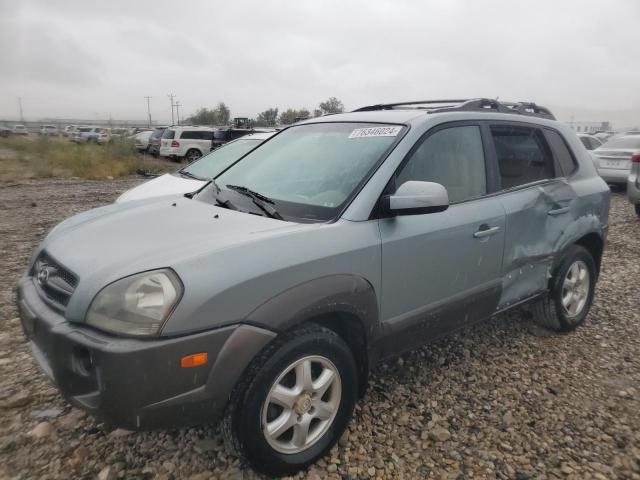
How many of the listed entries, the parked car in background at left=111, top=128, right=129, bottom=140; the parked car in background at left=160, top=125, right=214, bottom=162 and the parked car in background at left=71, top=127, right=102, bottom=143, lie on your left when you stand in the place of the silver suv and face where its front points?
0

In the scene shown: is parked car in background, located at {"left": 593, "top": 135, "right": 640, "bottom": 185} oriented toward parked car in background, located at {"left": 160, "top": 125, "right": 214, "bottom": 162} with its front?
no

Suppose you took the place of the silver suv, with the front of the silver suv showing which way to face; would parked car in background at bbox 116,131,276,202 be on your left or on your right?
on your right

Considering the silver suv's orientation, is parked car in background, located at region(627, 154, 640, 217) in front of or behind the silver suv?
behind

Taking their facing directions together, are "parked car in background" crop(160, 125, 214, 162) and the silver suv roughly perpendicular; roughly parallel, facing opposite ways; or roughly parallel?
roughly parallel, facing opposite ways

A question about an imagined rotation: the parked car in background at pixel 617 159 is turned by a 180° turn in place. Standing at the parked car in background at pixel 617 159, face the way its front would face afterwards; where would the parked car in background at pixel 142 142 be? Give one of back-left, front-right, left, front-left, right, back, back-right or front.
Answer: front-right

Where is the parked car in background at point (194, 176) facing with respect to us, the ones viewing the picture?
facing the viewer and to the left of the viewer

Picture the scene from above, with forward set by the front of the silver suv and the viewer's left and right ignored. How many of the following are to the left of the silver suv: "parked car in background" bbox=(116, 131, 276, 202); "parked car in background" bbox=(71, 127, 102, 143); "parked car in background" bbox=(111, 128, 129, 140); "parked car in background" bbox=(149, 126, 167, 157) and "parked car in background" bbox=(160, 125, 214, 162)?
0

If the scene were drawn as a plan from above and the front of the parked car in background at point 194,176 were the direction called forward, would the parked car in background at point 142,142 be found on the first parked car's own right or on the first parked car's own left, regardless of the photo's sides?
on the first parked car's own right

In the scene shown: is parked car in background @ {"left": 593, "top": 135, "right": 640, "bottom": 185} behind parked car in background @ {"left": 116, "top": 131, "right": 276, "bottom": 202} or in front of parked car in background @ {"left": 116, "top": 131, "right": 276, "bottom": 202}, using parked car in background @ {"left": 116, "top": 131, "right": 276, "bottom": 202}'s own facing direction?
behind

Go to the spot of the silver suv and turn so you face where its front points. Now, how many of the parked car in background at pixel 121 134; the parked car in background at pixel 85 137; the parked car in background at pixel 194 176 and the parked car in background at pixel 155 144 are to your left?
0

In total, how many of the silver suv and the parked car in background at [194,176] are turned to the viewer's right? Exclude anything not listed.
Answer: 0

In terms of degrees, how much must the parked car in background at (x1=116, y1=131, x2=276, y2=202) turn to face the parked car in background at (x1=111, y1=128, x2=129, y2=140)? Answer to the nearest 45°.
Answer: approximately 135° to its right

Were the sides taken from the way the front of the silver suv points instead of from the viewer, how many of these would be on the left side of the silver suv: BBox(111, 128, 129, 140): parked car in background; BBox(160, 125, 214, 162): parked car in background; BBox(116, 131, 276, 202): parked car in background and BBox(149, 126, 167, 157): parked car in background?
0

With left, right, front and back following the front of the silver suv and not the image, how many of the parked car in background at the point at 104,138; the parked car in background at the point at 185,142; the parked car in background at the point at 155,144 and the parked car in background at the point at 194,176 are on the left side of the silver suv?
0

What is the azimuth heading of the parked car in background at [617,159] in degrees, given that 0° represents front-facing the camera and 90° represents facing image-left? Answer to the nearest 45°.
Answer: approximately 225°

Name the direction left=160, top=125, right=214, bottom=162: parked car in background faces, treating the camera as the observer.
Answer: facing away from the viewer and to the right of the viewer

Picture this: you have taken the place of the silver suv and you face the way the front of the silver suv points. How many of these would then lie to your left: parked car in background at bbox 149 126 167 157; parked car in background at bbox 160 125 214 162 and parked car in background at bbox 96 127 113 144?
0
